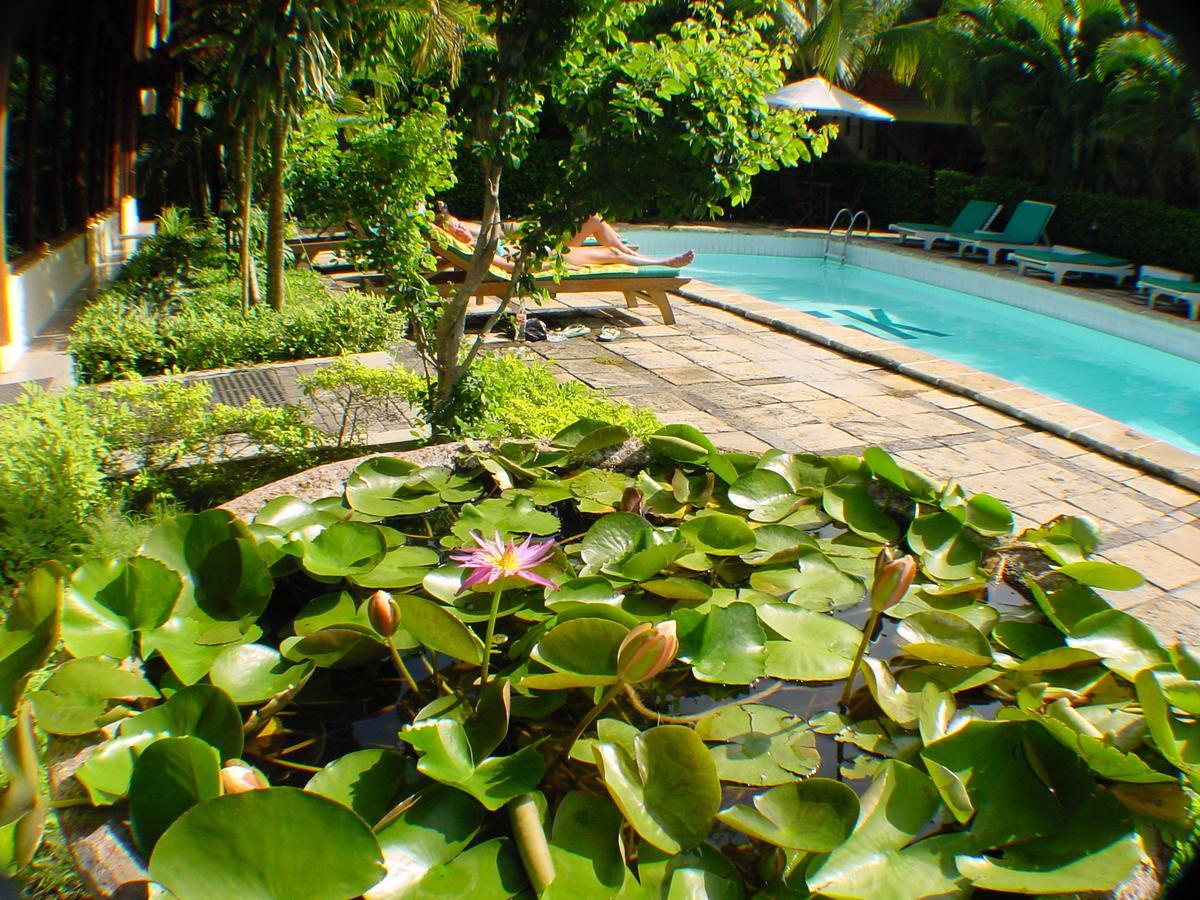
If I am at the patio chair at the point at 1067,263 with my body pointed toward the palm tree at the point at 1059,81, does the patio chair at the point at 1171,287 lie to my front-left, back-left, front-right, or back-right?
back-right

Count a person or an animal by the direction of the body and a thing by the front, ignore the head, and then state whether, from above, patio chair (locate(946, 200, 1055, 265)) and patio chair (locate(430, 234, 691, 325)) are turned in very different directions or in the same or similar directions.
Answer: very different directions

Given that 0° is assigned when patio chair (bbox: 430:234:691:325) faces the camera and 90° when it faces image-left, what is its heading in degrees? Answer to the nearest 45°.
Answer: approximately 270°

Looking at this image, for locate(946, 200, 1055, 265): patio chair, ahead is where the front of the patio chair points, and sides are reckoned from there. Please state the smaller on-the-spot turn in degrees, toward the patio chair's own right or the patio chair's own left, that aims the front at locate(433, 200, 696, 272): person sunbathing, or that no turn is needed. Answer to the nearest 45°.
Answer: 0° — it already faces them

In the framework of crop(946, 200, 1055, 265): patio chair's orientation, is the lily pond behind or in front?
in front

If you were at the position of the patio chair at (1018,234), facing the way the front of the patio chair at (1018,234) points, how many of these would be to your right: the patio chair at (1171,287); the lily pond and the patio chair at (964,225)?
1

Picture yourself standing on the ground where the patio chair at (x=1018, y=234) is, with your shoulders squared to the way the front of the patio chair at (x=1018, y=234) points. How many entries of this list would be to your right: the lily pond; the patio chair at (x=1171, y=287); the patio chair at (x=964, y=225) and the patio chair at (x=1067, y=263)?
1

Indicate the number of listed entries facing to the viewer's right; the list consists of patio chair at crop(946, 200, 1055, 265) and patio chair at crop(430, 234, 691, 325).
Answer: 1

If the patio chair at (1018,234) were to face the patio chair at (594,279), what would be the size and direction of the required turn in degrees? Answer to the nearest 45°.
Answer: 0° — it already faces it

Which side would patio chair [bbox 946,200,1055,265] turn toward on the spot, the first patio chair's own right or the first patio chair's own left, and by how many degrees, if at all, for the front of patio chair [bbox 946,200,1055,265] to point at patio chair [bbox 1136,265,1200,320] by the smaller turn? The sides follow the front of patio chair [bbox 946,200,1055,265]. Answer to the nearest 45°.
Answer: approximately 90° to the first patio chair's own left

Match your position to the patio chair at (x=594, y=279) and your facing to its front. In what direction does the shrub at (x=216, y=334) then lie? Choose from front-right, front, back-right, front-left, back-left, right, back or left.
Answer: back-right

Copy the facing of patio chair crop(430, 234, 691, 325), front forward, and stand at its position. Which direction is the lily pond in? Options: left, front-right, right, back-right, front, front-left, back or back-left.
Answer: right

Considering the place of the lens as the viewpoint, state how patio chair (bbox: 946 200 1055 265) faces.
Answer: facing the viewer and to the left of the viewer

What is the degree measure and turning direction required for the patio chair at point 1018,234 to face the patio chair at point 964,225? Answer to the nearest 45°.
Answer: approximately 90° to its right
